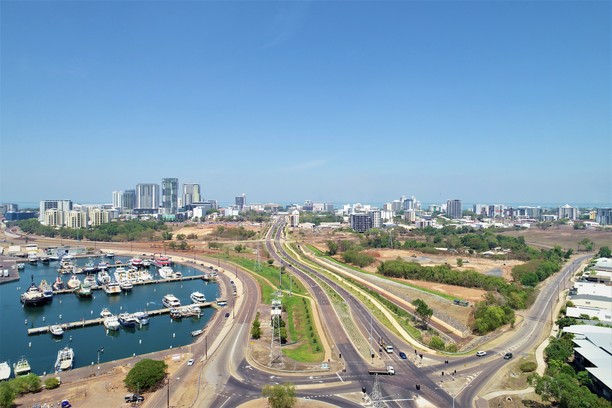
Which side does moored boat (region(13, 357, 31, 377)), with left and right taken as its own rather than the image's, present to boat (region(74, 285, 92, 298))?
front

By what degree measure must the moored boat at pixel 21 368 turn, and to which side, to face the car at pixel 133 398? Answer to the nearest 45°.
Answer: approximately 135° to its right

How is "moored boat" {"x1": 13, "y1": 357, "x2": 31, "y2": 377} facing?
away from the camera

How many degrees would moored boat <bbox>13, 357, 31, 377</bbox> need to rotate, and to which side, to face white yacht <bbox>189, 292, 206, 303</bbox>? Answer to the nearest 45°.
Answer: approximately 45° to its right

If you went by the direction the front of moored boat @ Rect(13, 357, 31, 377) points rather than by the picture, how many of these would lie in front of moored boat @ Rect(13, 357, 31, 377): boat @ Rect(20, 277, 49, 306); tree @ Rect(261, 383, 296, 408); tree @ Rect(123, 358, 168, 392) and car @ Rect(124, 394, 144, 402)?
1

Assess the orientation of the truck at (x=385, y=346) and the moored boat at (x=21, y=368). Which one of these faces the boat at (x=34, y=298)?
the moored boat

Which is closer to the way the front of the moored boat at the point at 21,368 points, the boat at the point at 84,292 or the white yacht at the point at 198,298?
the boat
